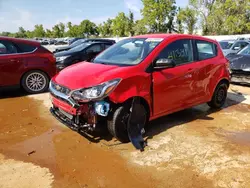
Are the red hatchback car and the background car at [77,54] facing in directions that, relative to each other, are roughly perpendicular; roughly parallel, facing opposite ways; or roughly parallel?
roughly parallel

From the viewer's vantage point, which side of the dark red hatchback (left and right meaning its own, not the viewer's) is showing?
left

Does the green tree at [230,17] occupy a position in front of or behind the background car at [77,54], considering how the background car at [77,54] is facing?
behind

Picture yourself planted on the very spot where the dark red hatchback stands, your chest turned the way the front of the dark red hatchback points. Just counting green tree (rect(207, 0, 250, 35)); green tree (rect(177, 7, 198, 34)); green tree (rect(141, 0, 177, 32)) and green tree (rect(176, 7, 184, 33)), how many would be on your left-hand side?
0

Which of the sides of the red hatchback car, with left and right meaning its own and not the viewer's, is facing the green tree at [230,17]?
back

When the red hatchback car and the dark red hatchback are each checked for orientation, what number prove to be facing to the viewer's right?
0

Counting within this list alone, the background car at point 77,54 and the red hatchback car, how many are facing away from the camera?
0

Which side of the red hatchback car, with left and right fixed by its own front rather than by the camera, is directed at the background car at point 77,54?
right

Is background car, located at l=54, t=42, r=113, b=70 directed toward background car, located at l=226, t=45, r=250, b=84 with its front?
no

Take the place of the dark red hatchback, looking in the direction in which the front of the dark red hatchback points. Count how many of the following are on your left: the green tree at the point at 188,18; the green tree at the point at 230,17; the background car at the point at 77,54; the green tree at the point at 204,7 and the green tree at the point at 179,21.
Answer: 0

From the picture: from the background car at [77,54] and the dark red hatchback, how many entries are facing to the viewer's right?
0

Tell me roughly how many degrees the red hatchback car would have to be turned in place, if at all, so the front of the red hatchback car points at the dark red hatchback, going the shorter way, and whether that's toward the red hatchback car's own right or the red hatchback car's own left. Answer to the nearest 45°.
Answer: approximately 90° to the red hatchback car's own right

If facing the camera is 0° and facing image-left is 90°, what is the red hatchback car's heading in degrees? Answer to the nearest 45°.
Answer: approximately 45°

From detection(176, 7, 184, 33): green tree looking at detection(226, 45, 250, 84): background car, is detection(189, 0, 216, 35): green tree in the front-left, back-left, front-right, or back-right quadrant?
front-left

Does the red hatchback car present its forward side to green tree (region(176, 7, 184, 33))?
no

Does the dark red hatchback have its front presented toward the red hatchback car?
no

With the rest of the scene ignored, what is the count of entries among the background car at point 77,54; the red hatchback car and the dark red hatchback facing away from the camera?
0
